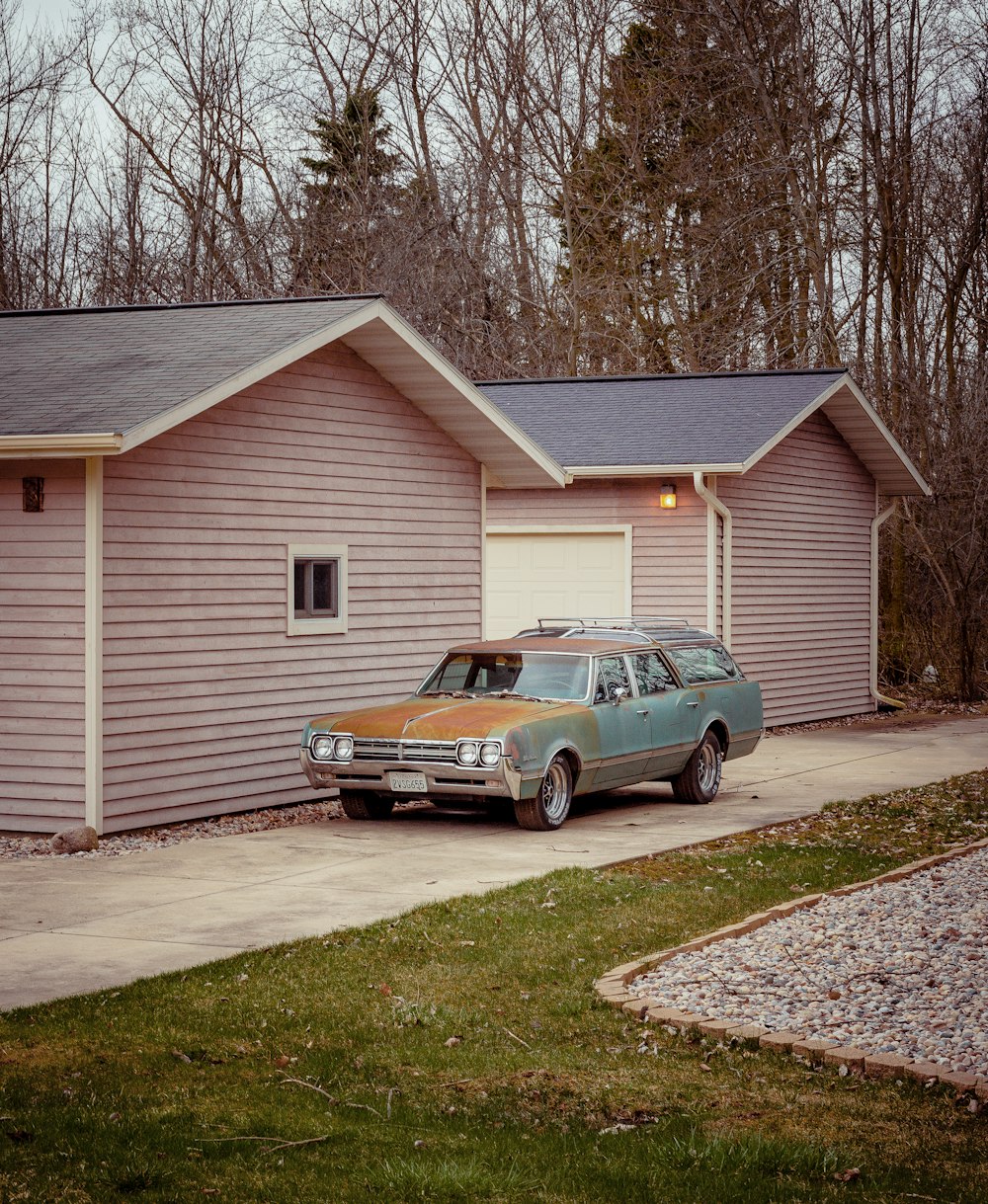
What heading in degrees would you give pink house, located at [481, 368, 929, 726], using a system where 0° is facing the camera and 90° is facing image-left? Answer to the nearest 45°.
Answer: approximately 45°
